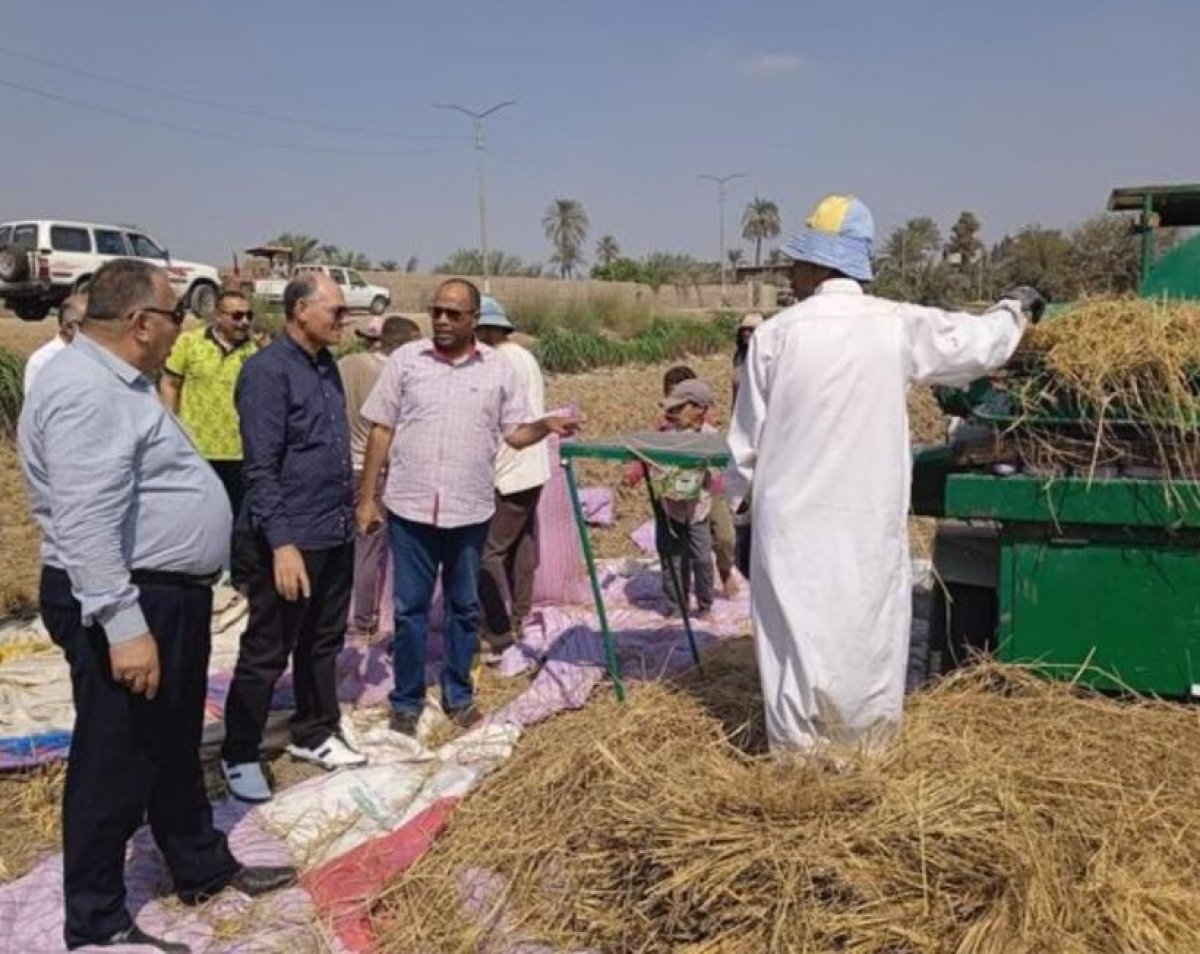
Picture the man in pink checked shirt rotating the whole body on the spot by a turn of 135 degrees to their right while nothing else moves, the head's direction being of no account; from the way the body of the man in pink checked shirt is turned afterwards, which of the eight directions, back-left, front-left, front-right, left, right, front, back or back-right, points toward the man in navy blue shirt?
left

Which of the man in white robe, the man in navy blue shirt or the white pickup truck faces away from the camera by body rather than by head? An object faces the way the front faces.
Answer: the man in white robe

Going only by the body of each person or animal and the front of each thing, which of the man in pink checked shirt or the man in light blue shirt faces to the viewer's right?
the man in light blue shirt

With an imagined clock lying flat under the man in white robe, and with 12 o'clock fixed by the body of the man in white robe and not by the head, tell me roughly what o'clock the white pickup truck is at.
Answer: The white pickup truck is roughly at 11 o'clock from the man in white robe.

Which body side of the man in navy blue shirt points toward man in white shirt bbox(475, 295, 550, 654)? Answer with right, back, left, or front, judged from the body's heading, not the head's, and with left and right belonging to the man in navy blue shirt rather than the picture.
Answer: left

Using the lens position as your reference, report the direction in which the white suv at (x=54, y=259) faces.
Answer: facing away from the viewer and to the right of the viewer

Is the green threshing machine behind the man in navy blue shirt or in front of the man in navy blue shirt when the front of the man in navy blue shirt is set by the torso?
in front

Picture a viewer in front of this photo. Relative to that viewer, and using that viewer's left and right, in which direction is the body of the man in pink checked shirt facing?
facing the viewer

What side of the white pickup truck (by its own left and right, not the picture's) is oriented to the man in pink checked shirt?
right

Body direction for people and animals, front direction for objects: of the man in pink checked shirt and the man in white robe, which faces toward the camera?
the man in pink checked shirt

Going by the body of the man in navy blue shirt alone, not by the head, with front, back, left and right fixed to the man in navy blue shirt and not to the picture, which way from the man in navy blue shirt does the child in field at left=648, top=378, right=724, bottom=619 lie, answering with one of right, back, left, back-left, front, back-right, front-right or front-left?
left

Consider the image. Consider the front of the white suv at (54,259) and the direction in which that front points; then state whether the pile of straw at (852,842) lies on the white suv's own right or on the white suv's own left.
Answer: on the white suv's own right

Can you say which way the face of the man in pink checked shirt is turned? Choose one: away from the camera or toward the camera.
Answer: toward the camera

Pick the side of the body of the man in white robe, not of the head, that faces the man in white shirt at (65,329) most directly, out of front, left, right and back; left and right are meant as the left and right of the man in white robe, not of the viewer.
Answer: left

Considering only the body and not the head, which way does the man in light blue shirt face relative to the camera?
to the viewer's right

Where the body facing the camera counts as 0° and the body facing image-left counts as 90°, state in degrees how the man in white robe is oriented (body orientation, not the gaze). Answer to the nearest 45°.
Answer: approximately 180°

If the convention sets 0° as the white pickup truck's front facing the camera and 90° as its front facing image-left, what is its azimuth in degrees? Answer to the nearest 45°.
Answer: approximately 270°

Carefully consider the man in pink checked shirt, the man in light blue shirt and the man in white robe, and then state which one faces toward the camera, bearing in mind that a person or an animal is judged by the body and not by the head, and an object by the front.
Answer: the man in pink checked shirt
